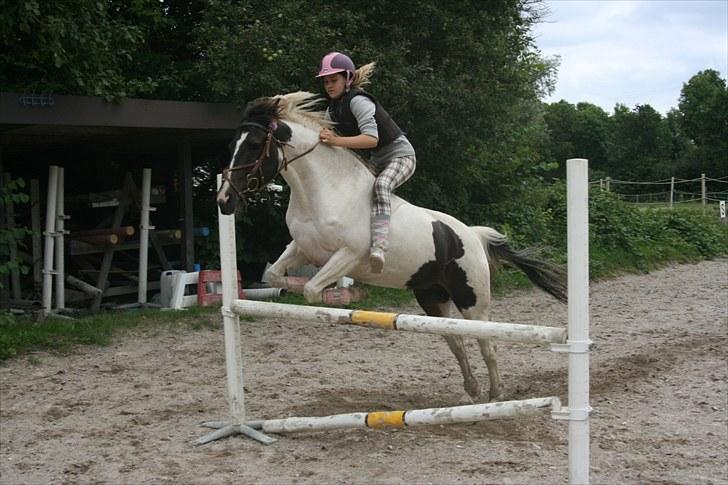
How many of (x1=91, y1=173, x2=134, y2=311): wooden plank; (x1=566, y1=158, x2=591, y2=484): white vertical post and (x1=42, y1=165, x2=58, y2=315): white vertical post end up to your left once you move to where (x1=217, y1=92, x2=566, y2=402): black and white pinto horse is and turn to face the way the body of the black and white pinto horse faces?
1

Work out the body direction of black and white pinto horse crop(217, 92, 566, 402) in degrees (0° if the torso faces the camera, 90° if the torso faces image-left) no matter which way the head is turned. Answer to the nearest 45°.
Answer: approximately 45°

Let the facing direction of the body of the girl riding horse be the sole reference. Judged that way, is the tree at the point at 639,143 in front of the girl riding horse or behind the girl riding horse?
behind

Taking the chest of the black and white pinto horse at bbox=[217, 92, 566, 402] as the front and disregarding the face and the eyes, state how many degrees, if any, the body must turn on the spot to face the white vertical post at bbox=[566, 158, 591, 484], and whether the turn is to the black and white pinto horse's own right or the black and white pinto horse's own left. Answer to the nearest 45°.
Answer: approximately 90° to the black and white pinto horse's own left

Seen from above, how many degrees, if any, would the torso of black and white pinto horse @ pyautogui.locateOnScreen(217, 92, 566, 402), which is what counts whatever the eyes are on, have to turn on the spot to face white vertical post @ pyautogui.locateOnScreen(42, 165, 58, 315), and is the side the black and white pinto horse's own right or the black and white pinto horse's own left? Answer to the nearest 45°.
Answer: approximately 90° to the black and white pinto horse's own right

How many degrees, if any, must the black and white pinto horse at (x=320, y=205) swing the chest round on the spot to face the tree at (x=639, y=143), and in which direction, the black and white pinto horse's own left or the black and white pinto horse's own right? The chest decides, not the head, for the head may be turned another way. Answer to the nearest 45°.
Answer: approximately 135° to the black and white pinto horse's own right

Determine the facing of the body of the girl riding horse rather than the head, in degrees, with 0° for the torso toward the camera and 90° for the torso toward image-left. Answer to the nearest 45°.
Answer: approximately 45°

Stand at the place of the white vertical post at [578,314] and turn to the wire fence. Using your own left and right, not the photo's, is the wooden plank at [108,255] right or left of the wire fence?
left

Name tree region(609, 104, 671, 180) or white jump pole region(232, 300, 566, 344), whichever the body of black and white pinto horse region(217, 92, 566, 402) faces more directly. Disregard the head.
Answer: the white jump pole

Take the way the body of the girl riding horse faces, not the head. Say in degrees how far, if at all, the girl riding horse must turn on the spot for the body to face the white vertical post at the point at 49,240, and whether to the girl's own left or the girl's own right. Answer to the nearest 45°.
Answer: approximately 90° to the girl's own right

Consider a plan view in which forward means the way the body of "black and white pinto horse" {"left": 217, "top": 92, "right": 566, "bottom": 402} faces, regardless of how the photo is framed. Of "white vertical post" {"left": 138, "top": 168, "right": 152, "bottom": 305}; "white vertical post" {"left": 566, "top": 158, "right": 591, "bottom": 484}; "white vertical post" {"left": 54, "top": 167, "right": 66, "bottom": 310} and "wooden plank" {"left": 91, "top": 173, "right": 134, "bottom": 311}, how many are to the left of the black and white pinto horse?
1

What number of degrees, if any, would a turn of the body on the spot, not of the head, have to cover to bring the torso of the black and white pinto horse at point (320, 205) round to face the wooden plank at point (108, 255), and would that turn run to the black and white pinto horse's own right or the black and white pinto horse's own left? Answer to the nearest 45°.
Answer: approximately 90° to the black and white pinto horse's own right

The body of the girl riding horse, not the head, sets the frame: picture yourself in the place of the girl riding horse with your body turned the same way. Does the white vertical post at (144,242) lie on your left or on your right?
on your right
